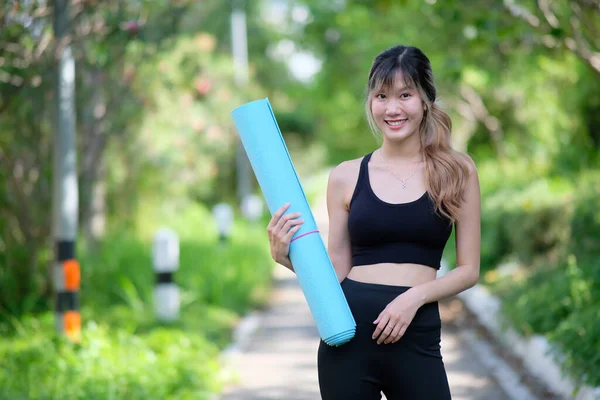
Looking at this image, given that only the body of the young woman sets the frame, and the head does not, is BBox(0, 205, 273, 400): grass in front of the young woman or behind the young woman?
behind

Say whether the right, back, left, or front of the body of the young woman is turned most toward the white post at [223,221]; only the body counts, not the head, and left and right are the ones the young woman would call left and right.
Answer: back

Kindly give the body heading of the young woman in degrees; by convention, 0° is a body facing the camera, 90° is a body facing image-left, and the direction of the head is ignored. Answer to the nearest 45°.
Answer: approximately 0°

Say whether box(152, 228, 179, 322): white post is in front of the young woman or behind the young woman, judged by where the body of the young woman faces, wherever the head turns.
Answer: behind
